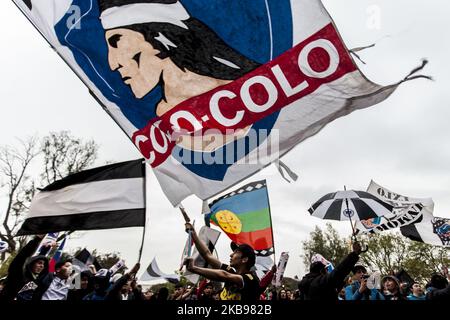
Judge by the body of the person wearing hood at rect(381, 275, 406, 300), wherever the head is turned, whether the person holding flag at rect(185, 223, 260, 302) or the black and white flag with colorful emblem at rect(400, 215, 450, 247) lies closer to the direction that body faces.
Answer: the person holding flag

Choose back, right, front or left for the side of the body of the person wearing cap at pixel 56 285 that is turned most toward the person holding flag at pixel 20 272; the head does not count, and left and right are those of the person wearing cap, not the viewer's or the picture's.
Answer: right

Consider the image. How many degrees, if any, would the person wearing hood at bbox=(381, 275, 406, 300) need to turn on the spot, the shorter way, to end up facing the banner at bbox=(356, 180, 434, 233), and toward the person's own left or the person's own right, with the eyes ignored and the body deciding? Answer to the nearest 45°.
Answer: approximately 135° to the person's own right

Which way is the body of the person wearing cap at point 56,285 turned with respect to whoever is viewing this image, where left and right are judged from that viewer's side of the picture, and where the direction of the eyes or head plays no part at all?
facing the viewer and to the right of the viewer

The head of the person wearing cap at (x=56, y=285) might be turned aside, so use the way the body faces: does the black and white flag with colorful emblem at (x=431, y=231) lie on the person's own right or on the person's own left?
on the person's own left
